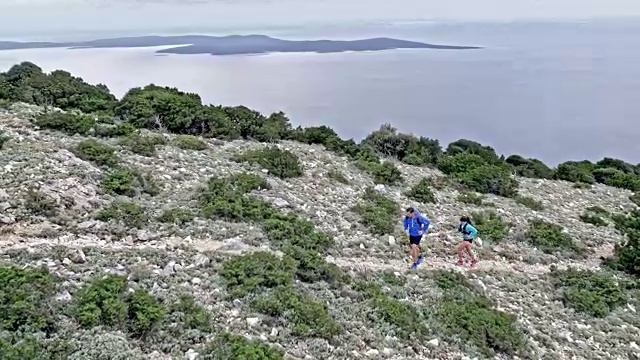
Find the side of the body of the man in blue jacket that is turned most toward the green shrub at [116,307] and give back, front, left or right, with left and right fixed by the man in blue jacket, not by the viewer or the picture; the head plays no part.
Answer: front

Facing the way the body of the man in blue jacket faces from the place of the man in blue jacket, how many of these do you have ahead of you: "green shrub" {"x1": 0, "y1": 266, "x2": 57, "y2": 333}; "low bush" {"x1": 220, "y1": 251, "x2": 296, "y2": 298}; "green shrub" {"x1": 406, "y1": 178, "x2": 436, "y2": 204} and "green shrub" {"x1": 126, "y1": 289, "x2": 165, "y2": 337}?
3

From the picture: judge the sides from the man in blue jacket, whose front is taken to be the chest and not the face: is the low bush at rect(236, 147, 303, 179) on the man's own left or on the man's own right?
on the man's own right

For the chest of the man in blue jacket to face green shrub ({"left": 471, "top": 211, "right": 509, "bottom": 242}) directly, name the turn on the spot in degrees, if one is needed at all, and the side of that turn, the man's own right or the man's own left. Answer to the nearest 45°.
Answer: approximately 180°

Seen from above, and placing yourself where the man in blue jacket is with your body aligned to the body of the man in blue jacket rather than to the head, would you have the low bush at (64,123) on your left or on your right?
on your right

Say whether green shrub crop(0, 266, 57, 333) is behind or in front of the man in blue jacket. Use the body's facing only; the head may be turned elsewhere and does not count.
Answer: in front

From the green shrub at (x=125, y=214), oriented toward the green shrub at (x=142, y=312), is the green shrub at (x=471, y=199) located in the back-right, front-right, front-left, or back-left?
back-left

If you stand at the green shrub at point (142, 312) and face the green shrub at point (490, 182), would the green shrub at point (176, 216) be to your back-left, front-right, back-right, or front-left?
front-left

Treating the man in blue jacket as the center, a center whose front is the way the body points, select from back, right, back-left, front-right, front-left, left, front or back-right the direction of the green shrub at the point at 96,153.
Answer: front-right

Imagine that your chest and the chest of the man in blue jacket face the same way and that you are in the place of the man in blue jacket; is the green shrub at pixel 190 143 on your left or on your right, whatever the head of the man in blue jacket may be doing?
on your right

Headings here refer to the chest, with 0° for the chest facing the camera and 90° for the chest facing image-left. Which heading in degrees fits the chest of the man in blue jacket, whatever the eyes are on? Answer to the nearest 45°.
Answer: approximately 45°

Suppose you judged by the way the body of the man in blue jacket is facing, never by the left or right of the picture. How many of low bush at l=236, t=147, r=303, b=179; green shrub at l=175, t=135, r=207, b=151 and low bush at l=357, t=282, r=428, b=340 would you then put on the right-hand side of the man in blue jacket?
2

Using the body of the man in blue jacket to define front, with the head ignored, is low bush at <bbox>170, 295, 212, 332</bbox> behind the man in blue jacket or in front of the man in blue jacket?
in front

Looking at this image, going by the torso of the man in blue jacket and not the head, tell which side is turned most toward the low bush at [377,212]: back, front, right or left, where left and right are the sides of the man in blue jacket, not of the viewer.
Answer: right

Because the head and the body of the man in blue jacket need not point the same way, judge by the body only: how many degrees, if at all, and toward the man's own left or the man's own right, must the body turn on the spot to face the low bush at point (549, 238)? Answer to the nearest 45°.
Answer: approximately 180°

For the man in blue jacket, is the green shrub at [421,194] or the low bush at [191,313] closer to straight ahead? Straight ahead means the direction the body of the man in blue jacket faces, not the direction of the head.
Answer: the low bush

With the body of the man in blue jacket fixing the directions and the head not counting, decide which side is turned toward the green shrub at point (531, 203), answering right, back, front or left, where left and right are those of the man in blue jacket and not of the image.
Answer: back

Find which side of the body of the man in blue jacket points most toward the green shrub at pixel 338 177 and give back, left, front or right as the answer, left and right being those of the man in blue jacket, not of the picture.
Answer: right

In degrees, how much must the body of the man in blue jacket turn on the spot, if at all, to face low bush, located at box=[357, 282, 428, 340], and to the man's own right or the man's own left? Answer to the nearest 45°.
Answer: approximately 45° to the man's own left
